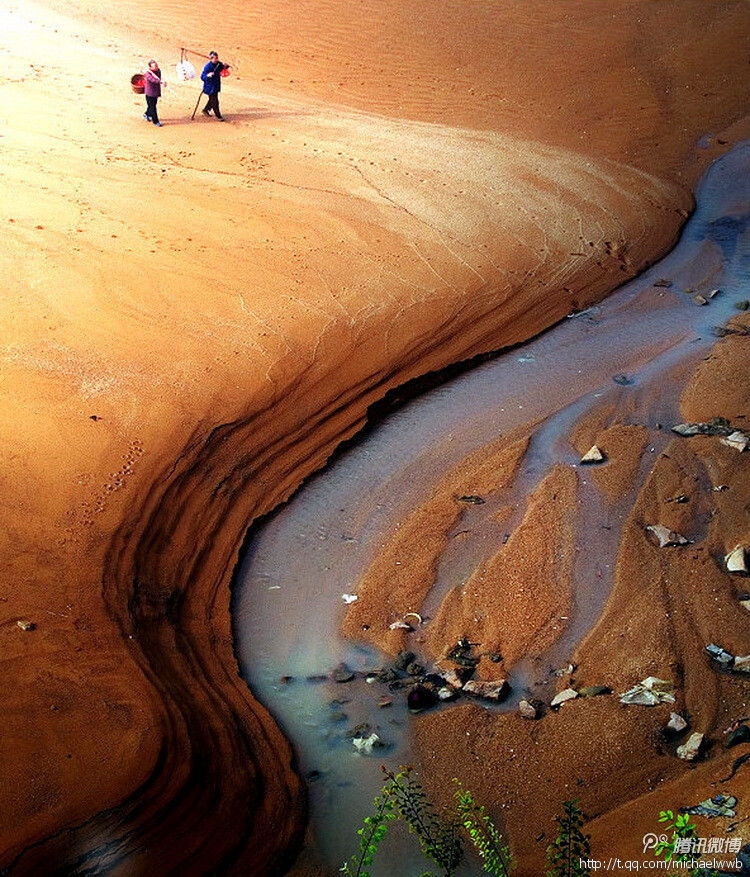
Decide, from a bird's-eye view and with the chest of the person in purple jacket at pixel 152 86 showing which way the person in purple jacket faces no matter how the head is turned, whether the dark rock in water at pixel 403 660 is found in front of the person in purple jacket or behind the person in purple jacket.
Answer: in front

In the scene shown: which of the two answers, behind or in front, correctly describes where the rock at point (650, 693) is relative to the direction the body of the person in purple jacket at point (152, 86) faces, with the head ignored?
in front

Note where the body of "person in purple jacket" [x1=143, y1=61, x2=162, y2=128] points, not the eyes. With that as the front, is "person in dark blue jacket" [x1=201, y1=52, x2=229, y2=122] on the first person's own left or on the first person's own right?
on the first person's own left

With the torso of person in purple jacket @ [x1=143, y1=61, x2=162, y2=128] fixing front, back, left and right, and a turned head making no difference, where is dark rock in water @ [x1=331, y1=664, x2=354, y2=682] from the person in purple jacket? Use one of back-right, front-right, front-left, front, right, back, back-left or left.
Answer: front-right

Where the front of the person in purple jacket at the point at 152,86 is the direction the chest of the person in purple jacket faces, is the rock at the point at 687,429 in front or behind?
in front
